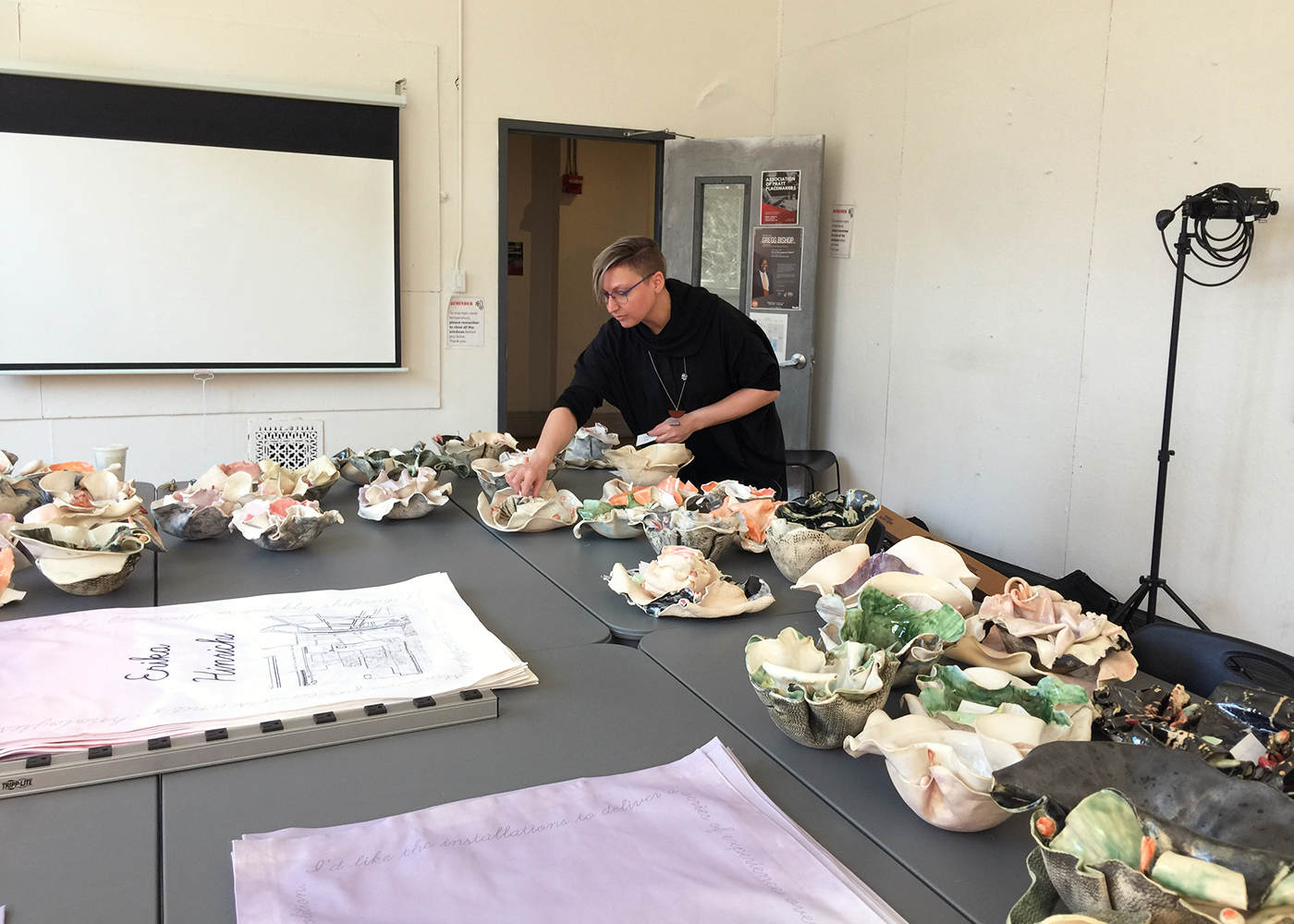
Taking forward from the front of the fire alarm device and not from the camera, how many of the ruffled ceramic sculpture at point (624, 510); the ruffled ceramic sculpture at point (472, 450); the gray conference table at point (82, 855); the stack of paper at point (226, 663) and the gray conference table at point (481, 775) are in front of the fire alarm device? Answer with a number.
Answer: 5

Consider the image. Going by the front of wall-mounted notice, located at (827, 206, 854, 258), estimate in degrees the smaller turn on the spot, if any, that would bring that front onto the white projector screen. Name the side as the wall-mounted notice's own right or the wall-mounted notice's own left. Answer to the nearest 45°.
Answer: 0° — it already faces it

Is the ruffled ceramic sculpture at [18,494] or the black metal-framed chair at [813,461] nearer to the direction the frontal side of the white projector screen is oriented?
the ruffled ceramic sculpture

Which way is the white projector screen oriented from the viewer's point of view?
toward the camera

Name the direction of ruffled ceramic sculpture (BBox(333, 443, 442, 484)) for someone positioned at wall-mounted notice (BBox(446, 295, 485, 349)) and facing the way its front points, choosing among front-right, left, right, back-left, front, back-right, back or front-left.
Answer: front

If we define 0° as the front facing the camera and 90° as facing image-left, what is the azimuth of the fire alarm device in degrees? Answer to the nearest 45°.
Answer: approximately 0°

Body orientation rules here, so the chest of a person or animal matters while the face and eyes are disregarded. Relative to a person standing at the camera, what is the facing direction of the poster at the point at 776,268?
facing the viewer

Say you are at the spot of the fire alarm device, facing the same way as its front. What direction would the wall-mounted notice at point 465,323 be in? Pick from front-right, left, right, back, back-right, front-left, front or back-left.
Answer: front
